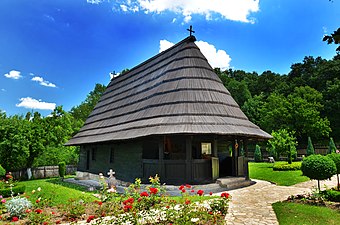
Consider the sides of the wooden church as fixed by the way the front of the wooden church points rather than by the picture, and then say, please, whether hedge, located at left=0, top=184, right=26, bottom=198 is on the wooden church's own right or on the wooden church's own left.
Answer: on the wooden church's own right

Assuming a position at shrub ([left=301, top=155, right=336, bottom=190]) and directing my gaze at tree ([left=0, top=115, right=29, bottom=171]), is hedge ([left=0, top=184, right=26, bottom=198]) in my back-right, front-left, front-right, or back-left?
front-left

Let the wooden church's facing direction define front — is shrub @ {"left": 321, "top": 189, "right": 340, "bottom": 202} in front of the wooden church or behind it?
in front

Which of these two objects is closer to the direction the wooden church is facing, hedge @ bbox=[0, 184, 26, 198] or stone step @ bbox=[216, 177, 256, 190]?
the stone step

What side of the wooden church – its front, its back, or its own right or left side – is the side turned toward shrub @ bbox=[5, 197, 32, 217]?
right

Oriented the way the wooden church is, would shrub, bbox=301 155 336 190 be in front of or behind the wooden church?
in front

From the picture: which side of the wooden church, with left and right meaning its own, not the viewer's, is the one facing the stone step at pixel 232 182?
front

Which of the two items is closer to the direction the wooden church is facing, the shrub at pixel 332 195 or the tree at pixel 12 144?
the shrub

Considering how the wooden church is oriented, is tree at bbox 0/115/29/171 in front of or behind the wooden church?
behind

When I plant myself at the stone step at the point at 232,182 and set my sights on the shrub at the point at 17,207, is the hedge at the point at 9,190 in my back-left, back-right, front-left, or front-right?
front-right
